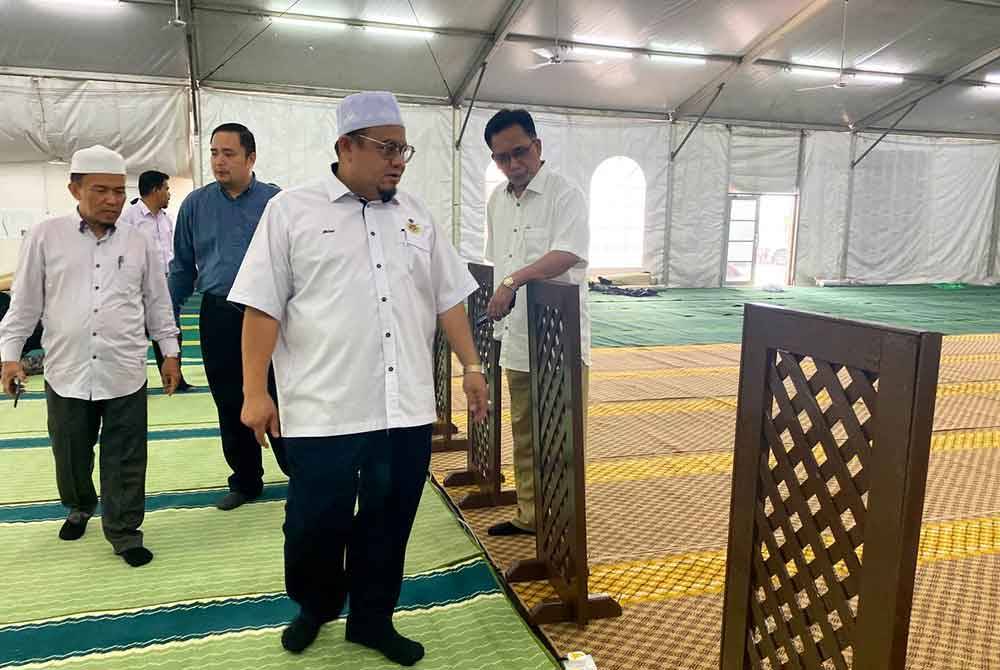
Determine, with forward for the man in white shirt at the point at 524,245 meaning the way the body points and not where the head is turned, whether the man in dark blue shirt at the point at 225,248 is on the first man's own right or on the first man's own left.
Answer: on the first man's own right

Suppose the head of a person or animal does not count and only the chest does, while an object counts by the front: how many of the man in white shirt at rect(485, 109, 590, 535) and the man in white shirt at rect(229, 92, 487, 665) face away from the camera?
0

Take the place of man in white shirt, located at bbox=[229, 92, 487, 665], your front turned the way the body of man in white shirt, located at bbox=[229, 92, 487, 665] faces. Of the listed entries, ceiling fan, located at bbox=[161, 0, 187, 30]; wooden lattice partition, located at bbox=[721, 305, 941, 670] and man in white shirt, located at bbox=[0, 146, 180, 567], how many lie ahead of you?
1

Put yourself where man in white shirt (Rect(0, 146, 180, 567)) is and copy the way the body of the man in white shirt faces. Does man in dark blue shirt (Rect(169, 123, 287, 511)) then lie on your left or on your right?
on your left

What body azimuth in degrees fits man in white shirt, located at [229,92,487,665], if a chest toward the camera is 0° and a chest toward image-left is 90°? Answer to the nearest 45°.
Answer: approximately 315°

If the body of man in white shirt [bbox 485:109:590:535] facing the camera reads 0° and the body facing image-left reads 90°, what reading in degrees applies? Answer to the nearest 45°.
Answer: approximately 45°

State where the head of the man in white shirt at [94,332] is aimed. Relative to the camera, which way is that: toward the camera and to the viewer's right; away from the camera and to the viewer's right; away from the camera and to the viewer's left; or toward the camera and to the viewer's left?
toward the camera and to the viewer's right

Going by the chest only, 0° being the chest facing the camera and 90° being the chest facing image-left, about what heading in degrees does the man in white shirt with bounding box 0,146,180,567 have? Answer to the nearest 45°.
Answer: approximately 0°

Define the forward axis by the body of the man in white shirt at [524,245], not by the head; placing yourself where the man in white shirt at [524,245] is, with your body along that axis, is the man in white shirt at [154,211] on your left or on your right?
on your right

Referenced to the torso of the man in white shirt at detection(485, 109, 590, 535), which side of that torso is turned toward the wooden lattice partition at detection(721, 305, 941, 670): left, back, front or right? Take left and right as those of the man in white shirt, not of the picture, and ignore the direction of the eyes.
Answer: left

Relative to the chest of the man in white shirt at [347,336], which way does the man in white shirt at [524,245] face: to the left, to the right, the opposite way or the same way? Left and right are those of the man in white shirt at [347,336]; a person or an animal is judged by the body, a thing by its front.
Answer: to the right
